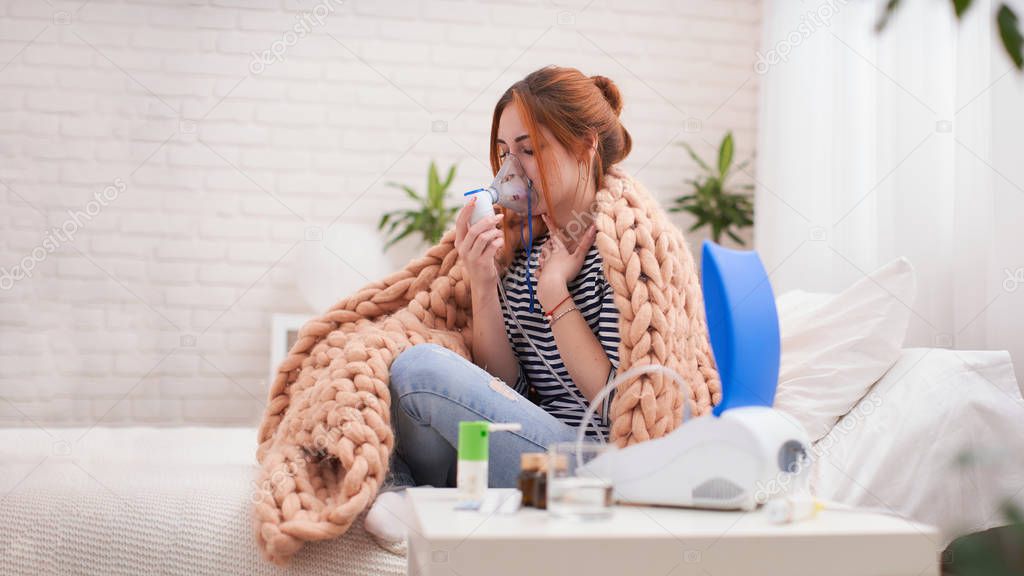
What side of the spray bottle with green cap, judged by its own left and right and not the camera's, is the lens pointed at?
right

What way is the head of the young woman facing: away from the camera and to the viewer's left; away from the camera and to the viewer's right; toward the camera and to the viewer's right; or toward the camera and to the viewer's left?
toward the camera and to the viewer's left

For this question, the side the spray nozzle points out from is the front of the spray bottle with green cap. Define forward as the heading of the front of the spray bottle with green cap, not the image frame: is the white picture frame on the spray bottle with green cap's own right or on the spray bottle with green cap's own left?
on the spray bottle with green cap's own left

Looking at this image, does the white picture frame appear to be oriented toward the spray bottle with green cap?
yes

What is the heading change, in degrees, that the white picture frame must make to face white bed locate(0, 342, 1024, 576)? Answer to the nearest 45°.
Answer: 0° — it already faces it

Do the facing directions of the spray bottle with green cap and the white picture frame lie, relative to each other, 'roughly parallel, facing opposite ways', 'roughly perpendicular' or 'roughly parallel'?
roughly perpendicular

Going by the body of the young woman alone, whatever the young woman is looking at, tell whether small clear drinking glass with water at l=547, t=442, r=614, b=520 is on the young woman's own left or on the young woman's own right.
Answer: on the young woman's own left
